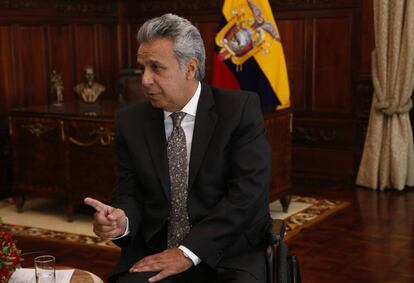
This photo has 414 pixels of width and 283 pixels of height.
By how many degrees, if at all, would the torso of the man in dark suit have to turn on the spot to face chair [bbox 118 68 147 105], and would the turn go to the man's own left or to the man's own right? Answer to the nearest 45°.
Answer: approximately 135° to the man's own right

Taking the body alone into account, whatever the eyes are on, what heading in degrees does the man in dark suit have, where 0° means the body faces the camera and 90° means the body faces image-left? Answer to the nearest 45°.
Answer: approximately 45°

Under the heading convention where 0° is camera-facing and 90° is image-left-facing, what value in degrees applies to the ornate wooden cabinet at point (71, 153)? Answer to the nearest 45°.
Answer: approximately 315°

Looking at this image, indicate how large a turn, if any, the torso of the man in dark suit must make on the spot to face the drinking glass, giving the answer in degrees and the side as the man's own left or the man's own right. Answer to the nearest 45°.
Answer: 0° — they already face it

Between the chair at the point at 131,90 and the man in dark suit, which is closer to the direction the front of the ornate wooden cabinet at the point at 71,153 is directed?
the man in dark suit

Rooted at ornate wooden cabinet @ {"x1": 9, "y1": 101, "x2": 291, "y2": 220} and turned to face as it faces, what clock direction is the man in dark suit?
The man in dark suit is roughly at 1 o'clock from the ornate wooden cabinet.
